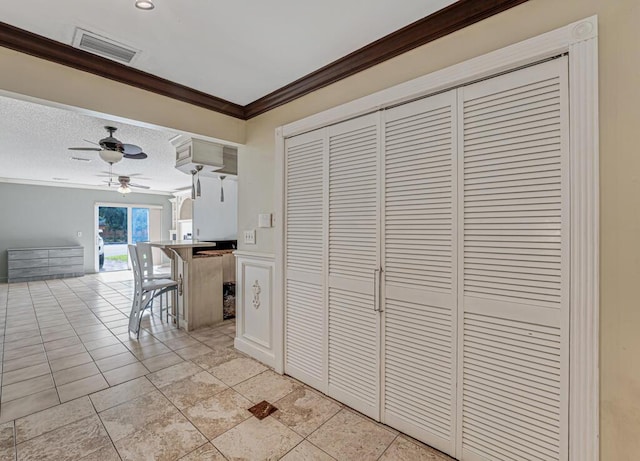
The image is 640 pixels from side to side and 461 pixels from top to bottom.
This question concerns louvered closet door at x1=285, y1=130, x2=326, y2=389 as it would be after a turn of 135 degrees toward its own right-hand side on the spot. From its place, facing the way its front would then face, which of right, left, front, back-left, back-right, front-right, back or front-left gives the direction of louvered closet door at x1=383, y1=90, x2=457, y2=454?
back-right

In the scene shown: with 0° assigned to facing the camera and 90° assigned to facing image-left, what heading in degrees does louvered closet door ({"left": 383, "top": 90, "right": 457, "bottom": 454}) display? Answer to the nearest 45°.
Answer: approximately 45°

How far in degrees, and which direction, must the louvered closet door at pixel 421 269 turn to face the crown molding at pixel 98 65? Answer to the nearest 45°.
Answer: approximately 45° to its right

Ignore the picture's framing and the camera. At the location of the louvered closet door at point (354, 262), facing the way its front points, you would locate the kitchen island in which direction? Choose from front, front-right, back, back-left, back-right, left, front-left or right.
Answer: right

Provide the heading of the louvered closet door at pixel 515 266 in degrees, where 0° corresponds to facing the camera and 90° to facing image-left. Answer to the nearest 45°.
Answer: approximately 45°

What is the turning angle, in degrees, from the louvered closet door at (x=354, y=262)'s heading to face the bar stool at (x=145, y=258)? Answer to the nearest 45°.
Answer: approximately 90° to its right

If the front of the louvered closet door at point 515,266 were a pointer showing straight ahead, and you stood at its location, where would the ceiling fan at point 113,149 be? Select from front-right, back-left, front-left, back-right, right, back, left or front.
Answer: front-right

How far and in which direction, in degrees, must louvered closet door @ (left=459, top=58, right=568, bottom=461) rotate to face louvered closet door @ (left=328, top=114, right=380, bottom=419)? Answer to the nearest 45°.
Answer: approximately 45° to its right
